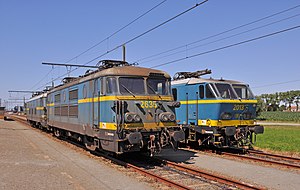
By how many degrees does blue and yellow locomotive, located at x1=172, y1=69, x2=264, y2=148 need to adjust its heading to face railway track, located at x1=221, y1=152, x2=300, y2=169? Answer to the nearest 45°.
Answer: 0° — it already faces it

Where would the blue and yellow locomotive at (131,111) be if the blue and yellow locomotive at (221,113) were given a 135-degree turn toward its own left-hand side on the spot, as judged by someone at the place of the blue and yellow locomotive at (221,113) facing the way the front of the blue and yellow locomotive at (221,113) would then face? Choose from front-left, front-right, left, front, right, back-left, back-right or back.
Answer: back-left

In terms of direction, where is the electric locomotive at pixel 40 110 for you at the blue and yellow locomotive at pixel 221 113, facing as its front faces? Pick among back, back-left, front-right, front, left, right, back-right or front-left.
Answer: back

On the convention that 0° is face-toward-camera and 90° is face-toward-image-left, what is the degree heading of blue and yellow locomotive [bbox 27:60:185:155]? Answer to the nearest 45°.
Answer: approximately 315°

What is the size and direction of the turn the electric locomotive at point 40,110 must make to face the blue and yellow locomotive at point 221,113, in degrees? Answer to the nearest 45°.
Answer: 0° — it already faces it

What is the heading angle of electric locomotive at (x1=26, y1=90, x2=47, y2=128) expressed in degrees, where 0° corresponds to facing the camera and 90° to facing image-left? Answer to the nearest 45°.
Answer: approximately 315°
